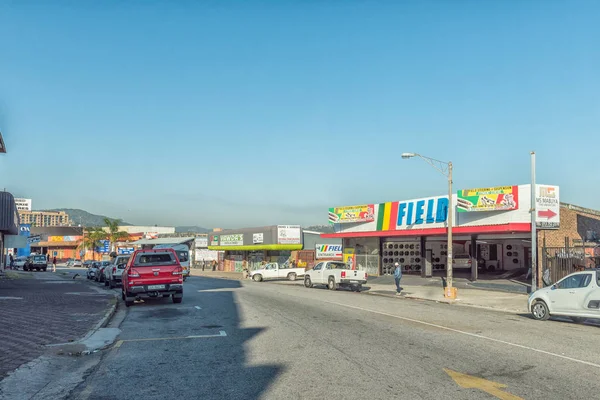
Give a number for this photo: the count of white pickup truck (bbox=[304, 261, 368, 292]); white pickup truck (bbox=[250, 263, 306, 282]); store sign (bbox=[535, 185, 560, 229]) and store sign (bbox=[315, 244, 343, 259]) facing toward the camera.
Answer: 2

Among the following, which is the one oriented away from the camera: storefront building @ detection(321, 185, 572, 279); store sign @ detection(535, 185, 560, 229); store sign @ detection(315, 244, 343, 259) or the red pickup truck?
the red pickup truck

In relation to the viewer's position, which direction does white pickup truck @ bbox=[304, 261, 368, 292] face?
facing away from the viewer and to the left of the viewer

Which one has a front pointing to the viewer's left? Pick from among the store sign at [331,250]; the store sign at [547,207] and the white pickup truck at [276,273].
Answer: the white pickup truck

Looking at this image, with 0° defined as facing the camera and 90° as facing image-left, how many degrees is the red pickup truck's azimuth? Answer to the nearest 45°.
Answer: approximately 180°

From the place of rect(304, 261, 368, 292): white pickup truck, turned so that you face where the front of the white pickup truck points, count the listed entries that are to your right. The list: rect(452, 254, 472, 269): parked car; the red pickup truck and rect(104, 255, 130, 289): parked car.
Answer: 1

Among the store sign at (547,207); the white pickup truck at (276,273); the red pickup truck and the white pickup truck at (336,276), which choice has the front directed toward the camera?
the store sign

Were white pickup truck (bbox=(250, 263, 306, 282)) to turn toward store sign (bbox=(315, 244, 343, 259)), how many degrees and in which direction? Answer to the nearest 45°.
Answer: approximately 135° to its right

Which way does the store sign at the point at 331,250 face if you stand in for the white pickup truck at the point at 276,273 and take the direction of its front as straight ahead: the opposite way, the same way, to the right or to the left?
to the left

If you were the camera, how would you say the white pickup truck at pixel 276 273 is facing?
facing to the left of the viewer

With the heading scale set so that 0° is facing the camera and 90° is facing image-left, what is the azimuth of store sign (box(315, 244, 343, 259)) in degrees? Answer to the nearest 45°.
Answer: approximately 0°
